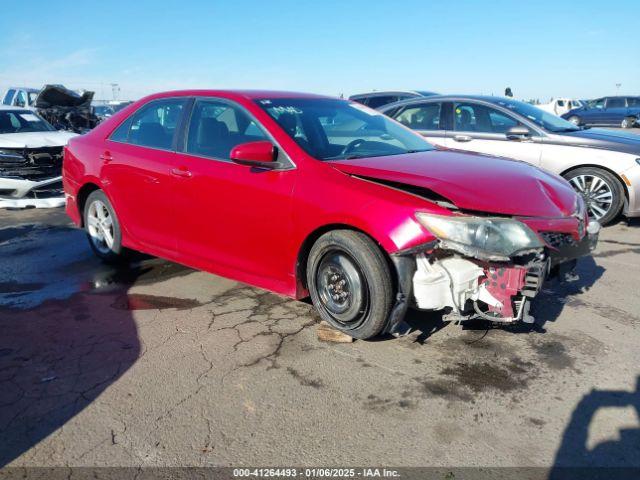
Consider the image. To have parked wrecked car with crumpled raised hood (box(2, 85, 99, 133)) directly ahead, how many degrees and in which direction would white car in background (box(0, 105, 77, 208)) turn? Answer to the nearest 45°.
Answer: approximately 180°

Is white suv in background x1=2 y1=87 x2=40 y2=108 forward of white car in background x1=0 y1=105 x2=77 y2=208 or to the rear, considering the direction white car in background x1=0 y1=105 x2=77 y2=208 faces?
to the rear

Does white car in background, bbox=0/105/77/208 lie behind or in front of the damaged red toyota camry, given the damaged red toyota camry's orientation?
behind

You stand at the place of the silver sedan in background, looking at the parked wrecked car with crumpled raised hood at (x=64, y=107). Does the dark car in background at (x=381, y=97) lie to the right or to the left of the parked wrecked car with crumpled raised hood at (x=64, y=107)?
right

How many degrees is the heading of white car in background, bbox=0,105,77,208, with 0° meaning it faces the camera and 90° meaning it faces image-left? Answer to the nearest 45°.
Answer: approximately 0°

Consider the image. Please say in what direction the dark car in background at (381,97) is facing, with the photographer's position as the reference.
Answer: facing to the right of the viewer

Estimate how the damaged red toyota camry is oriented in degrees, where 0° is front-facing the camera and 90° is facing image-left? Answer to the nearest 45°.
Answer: approximately 315°

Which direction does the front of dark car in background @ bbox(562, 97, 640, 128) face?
to the viewer's left

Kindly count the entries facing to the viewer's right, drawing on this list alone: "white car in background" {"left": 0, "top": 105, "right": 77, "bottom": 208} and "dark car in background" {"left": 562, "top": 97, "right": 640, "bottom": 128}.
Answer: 0

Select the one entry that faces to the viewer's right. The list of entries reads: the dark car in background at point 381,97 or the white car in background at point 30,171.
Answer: the dark car in background
